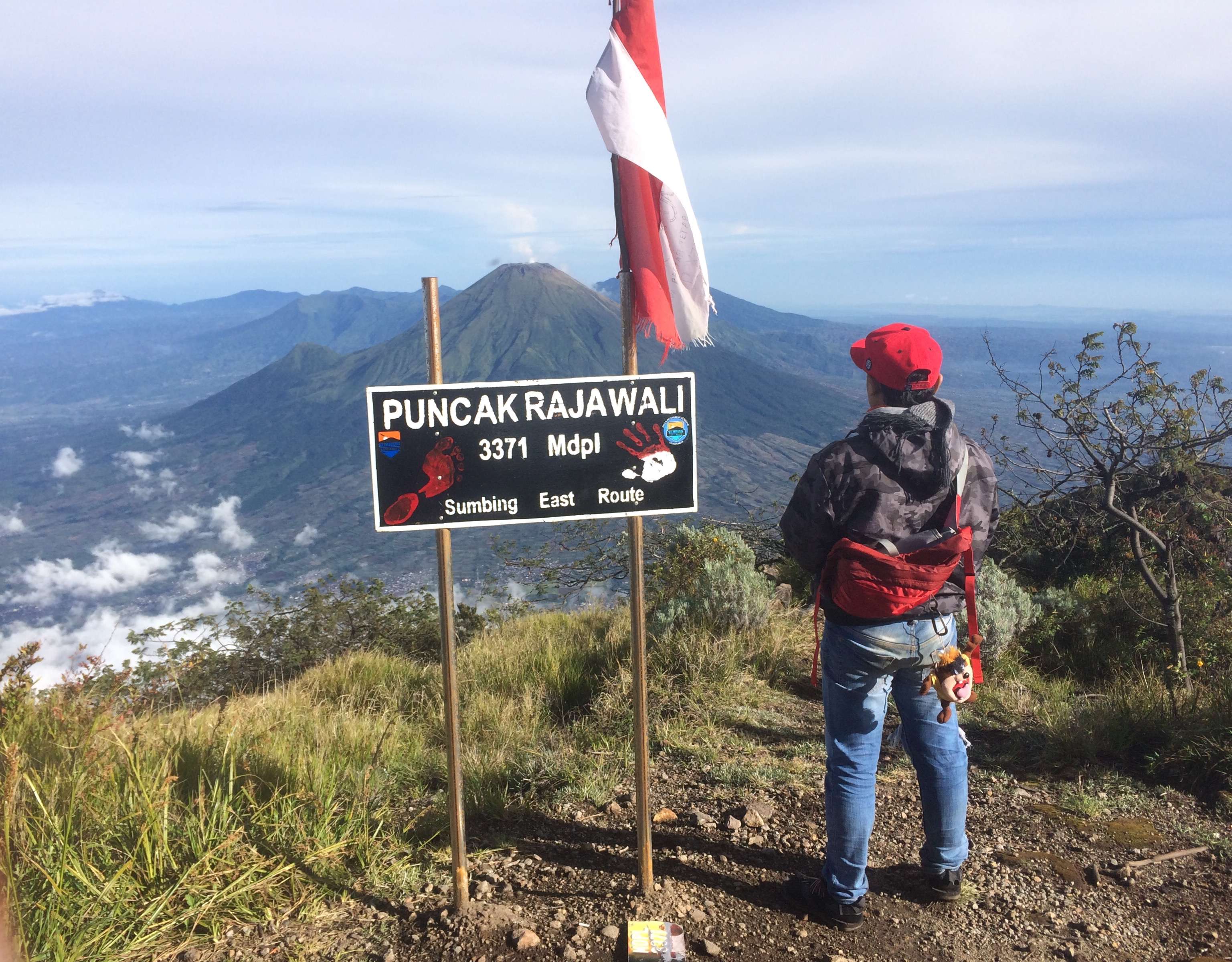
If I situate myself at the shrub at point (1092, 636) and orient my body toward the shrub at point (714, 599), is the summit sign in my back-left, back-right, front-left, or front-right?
front-left

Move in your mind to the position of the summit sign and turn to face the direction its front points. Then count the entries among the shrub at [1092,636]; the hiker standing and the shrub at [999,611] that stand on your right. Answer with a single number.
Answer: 0

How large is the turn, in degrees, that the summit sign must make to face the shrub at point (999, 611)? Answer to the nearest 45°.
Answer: approximately 135° to its left

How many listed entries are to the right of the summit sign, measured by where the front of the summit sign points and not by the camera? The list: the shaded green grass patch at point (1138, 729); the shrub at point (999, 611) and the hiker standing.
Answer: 0

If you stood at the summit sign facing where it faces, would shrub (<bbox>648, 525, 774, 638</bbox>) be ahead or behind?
behind

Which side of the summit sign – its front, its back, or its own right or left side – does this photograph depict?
front

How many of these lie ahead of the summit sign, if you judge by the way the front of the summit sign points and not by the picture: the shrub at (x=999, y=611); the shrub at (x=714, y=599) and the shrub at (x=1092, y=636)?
0

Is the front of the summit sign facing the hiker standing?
no
